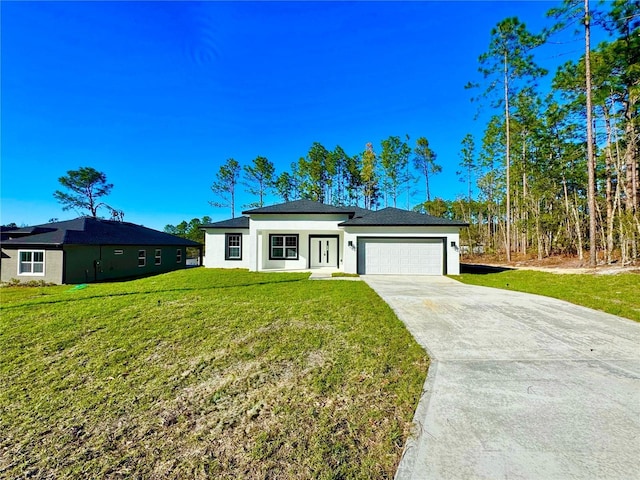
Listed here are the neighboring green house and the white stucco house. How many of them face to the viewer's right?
0

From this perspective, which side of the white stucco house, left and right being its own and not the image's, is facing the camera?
front

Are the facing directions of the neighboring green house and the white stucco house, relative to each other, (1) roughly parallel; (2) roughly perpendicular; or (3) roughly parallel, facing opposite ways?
roughly parallel

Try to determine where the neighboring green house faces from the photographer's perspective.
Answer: facing the viewer and to the left of the viewer

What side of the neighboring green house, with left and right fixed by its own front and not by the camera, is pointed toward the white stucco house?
left

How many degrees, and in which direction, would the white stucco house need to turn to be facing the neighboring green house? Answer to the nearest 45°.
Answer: approximately 90° to its right
